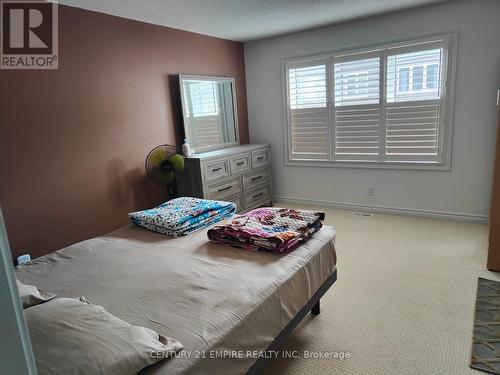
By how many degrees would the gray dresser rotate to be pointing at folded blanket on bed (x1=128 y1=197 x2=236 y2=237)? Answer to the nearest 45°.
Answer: approximately 45° to its right

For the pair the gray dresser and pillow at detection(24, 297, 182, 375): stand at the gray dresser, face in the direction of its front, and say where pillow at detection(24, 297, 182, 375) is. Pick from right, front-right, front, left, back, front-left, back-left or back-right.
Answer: front-right

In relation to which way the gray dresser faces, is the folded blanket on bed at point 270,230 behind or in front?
in front

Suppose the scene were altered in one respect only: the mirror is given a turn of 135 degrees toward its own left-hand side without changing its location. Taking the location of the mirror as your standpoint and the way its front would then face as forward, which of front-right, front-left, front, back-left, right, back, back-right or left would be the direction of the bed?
back

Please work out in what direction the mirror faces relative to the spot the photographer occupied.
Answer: facing the viewer and to the right of the viewer

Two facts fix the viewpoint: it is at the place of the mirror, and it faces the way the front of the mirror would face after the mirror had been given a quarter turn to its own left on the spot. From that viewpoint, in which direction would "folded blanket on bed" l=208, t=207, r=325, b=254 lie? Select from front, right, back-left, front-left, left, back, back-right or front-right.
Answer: back-right
